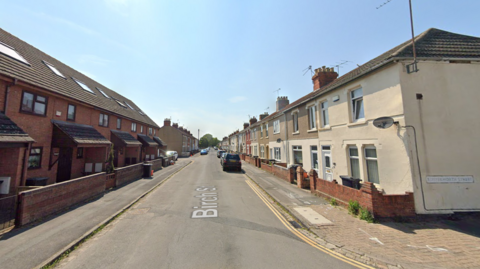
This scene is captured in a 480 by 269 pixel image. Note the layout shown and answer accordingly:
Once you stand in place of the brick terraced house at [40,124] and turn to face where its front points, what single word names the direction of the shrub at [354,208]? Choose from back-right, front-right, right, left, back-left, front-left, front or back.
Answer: front

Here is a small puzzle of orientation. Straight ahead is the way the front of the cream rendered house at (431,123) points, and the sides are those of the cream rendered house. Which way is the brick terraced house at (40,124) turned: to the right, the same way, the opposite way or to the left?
the opposite way

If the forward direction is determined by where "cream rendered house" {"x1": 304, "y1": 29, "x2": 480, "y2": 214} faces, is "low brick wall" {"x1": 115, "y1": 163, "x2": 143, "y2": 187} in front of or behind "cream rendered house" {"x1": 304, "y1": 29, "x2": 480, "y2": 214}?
in front

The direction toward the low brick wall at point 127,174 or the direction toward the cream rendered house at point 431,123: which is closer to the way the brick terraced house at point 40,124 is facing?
the cream rendered house

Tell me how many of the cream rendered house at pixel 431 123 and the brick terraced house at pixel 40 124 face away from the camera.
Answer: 0

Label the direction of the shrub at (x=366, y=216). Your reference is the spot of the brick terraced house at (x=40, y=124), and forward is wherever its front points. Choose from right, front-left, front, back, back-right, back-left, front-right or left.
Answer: front

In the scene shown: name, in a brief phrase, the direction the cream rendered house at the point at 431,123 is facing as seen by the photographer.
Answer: facing the viewer and to the left of the viewer

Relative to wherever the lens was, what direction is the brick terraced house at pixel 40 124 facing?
facing the viewer and to the right of the viewer
